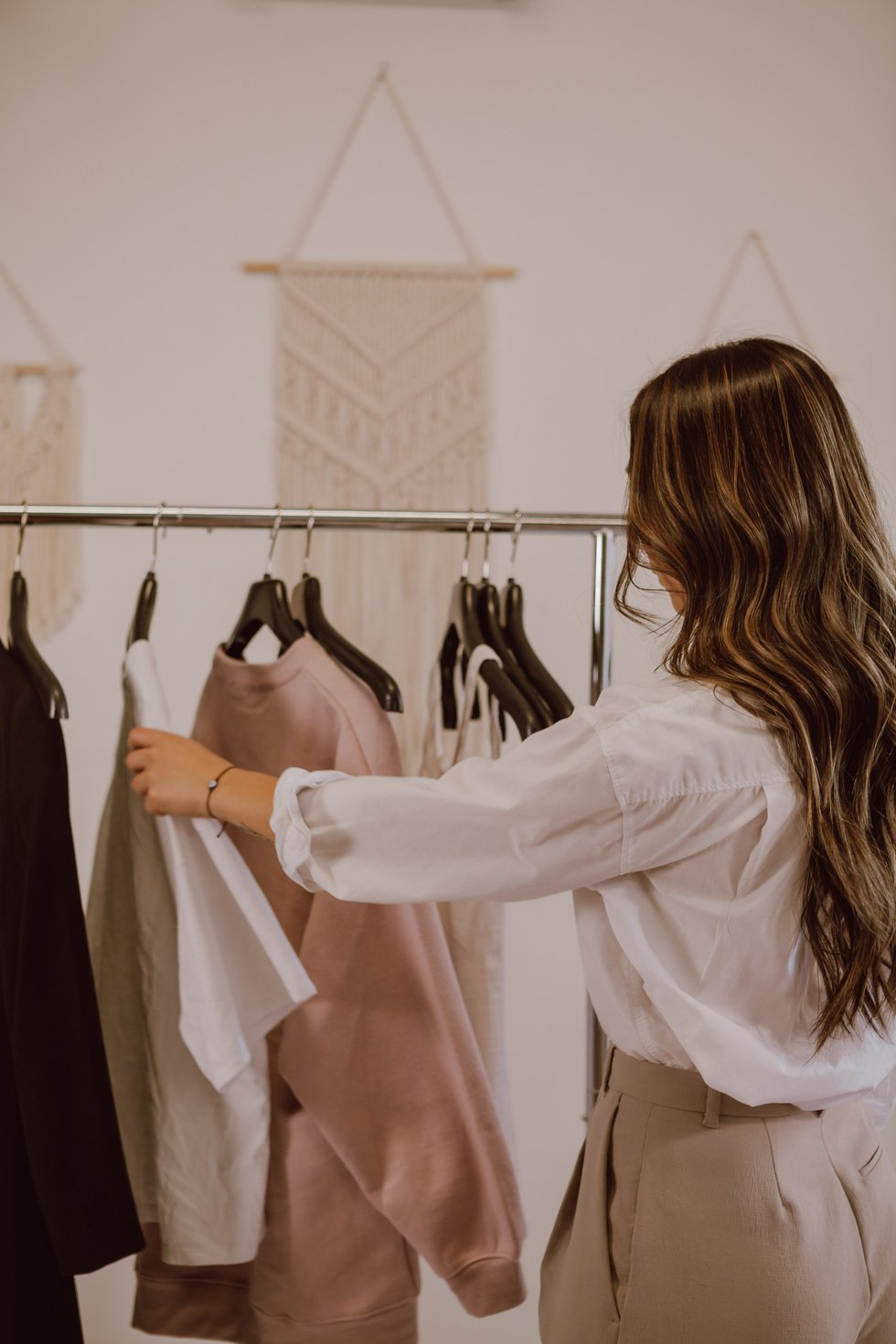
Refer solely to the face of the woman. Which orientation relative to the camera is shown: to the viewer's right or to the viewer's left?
to the viewer's left

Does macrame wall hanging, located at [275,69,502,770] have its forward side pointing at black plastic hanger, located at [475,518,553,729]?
yes

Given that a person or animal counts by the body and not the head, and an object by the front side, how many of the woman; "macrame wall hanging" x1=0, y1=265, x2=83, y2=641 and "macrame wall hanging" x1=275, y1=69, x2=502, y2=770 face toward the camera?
2

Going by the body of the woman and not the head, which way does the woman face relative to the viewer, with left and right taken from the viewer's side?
facing away from the viewer and to the left of the viewer

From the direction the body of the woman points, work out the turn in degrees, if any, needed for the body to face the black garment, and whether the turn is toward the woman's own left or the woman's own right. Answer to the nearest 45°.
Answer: approximately 45° to the woman's own left

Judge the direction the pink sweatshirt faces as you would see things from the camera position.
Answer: facing the viewer and to the left of the viewer

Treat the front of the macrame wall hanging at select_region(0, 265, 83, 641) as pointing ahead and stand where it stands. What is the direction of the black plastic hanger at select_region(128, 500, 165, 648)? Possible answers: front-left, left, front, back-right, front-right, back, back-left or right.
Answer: front

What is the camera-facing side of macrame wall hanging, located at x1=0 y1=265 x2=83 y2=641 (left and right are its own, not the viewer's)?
front

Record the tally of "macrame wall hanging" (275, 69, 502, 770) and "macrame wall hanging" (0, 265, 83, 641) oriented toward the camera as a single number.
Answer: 2

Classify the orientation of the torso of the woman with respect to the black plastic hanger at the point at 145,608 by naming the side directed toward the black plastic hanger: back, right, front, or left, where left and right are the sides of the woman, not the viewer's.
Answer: front

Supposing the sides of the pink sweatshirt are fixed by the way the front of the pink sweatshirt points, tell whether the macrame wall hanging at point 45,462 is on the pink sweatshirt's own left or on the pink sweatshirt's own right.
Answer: on the pink sweatshirt's own right
